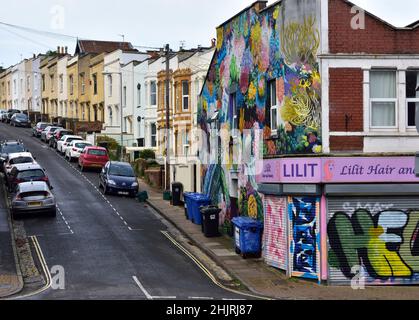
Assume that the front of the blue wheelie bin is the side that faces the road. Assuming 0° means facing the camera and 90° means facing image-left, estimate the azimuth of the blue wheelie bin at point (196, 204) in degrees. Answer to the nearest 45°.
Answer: approximately 45°

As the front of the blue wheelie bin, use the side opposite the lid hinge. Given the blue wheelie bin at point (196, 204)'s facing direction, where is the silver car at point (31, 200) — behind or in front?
in front

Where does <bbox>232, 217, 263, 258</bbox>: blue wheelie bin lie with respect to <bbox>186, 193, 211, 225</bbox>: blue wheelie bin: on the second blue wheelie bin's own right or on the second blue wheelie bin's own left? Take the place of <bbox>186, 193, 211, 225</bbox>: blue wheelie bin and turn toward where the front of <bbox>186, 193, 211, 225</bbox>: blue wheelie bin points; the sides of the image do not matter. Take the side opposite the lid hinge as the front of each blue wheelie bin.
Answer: on the second blue wheelie bin's own left

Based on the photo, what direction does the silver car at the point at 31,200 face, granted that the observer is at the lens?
facing away from the viewer

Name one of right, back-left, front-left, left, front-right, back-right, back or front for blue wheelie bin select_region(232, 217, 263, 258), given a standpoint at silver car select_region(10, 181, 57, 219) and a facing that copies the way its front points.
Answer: back-right

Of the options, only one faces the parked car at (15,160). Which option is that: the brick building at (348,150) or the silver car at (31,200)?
the silver car

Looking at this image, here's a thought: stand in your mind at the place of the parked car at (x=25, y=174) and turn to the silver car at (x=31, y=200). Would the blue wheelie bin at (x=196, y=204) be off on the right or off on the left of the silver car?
left
